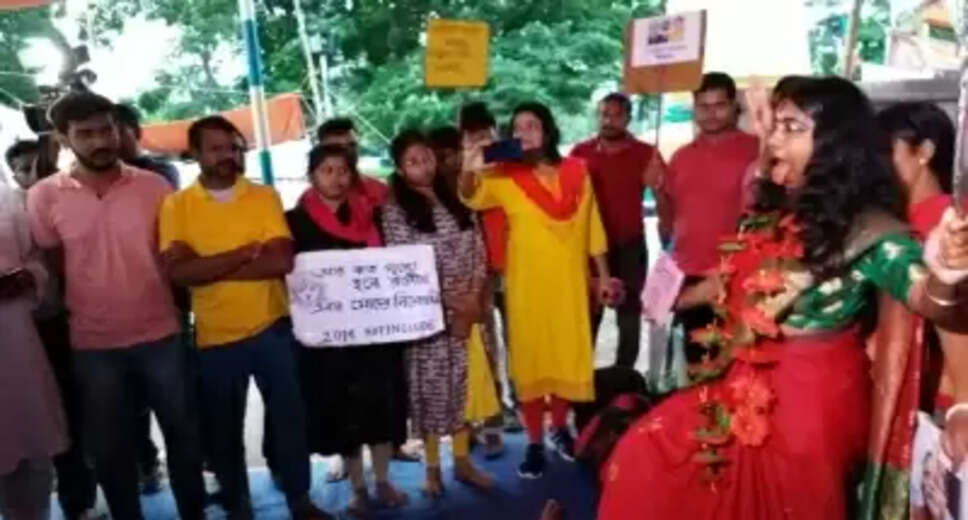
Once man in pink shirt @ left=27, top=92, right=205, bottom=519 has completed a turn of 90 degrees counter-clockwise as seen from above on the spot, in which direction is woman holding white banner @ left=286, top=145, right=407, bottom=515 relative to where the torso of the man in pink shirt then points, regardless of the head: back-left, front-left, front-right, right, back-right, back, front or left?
front

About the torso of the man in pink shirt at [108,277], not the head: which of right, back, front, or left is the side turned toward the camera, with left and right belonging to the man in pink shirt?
front

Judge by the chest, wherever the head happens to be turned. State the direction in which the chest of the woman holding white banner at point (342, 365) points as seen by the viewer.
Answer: toward the camera

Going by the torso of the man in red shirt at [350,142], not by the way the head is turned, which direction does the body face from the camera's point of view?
toward the camera

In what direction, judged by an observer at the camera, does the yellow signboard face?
facing the viewer

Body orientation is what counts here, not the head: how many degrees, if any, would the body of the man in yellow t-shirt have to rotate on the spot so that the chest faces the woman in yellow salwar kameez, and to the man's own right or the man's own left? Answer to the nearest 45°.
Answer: approximately 90° to the man's own left

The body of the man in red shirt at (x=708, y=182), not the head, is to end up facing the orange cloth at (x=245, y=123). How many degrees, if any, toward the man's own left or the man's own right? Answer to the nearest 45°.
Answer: approximately 135° to the man's own right

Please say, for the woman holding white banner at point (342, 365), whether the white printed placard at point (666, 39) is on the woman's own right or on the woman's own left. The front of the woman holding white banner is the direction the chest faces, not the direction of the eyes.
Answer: on the woman's own left

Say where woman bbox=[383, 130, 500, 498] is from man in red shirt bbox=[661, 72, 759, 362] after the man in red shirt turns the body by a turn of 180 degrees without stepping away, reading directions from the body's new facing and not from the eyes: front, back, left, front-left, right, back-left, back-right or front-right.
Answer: back-left

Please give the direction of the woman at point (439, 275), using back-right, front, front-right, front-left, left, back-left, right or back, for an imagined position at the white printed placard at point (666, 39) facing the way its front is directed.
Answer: front-right
